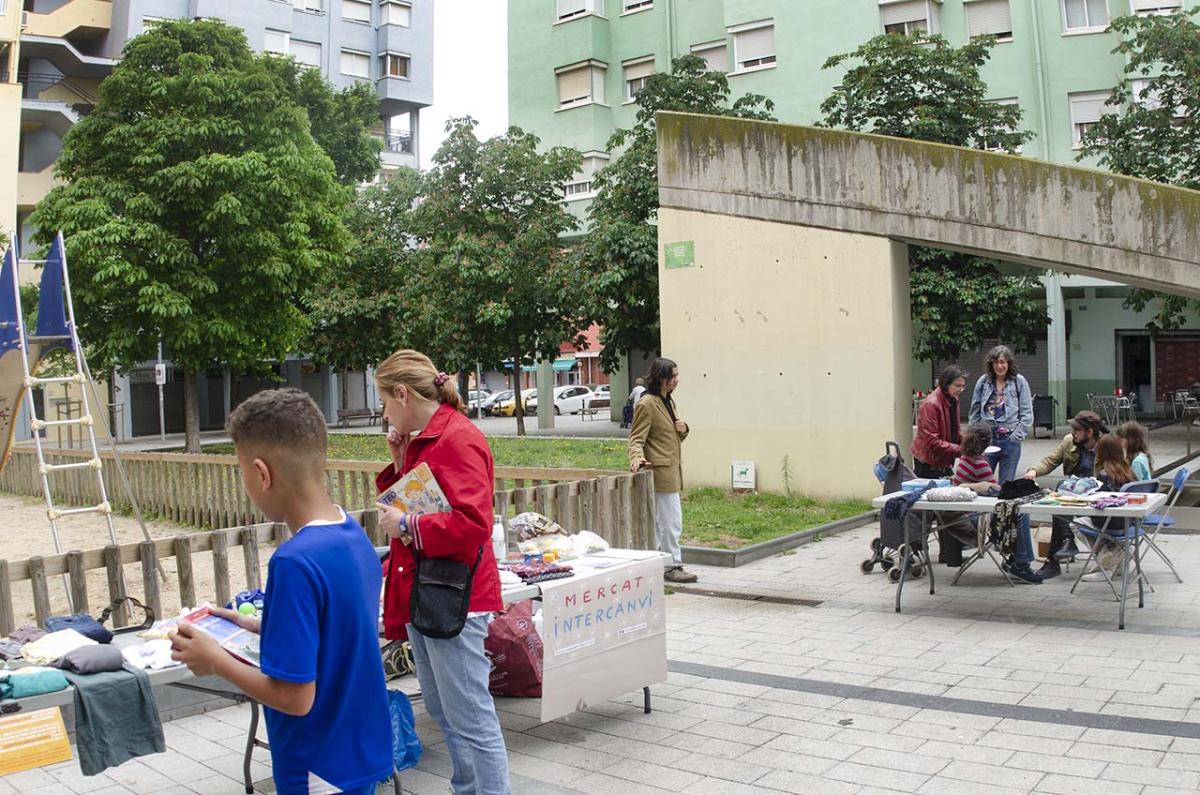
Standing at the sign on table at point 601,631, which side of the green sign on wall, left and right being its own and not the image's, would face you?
front

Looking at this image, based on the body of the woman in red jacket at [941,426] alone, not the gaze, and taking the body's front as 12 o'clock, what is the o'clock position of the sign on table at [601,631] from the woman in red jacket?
The sign on table is roughly at 2 o'clock from the woman in red jacket.

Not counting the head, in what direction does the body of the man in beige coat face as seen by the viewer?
to the viewer's right

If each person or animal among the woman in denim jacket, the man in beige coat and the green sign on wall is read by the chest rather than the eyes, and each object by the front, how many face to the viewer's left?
0

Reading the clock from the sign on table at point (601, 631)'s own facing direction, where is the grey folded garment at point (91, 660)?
The grey folded garment is roughly at 3 o'clock from the sign on table.

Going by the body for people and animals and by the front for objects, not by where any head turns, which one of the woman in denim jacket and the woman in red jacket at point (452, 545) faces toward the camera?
the woman in denim jacket

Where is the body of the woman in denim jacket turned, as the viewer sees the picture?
toward the camera

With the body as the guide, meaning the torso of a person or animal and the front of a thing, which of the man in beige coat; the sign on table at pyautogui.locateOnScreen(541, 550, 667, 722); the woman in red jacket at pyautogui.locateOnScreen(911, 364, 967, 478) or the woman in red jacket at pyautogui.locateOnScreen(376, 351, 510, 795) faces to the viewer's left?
the woman in red jacket at pyautogui.locateOnScreen(376, 351, 510, 795)

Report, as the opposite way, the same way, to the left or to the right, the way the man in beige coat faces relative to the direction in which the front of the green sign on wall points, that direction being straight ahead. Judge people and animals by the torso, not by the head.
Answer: to the left

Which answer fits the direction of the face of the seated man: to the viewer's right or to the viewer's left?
to the viewer's left

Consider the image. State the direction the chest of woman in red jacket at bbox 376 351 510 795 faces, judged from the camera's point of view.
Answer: to the viewer's left

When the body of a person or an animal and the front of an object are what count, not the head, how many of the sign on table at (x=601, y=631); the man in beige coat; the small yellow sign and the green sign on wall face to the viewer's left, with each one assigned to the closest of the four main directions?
0

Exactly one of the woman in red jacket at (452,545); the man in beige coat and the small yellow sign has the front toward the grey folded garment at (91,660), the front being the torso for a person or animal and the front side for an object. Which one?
the woman in red jacket

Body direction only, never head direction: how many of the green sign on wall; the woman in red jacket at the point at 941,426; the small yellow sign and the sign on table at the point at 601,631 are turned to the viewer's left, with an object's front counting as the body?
0

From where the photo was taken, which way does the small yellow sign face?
toward the camera

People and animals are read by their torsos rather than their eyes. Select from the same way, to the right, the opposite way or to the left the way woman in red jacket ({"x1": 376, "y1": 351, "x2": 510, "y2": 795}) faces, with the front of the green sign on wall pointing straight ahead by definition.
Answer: to the right

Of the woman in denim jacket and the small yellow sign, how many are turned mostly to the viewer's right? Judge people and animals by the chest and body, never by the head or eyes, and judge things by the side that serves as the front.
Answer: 0

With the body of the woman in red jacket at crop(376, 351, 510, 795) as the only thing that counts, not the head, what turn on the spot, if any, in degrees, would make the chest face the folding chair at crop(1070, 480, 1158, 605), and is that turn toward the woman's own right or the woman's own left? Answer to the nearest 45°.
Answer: approximately 135° to the woman's own right
